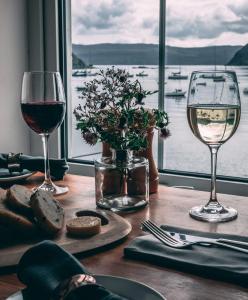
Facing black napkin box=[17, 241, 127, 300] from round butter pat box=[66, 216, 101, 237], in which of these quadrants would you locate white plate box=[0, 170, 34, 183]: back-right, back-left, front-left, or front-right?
back-right
